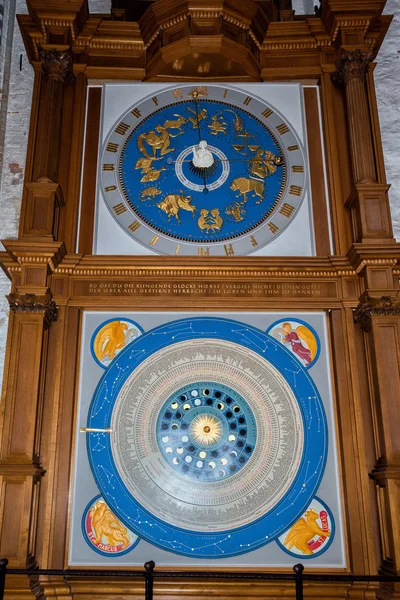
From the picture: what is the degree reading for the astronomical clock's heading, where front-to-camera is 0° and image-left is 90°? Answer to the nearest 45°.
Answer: approximately 0°
